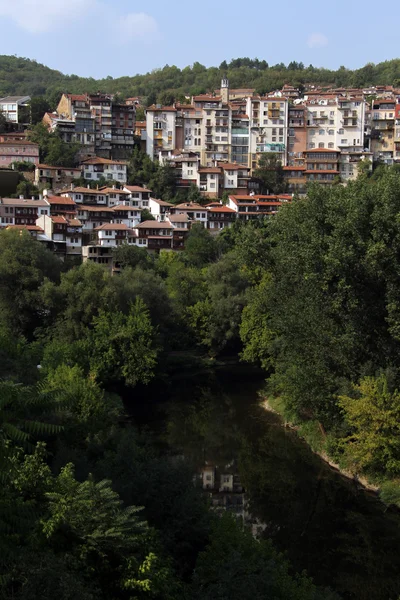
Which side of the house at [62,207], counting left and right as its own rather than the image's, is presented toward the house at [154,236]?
left

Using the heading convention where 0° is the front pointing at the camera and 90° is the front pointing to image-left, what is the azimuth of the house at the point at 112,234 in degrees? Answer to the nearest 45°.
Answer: approximately 0°

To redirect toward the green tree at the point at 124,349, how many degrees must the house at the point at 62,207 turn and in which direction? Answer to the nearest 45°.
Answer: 0° — it already faces it

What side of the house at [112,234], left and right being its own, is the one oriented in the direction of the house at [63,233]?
right

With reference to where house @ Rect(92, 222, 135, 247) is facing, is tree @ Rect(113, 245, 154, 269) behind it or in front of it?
in front

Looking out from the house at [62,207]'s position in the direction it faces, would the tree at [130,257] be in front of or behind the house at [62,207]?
in front

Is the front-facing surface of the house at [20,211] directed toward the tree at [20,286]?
yes

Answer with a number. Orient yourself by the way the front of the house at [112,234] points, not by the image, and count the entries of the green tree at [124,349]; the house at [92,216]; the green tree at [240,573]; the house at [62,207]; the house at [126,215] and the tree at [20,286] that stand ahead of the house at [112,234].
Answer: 3

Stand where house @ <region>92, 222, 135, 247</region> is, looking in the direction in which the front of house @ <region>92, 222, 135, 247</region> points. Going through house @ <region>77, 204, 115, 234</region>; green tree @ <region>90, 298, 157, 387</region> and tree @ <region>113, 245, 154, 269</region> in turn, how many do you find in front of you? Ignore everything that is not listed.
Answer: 2

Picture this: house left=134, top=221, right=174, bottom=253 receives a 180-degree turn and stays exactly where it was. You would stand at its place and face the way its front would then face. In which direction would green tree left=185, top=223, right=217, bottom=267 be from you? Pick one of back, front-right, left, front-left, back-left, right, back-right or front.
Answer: back-right
